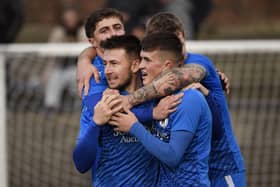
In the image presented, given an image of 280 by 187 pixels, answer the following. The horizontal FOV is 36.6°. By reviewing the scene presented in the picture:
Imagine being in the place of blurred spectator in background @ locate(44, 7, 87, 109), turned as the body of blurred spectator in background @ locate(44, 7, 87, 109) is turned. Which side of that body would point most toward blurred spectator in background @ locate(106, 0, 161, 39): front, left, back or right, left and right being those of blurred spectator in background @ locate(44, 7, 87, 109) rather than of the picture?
left

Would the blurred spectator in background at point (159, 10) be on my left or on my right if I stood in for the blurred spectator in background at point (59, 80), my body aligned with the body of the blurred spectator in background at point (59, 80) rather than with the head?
on my left

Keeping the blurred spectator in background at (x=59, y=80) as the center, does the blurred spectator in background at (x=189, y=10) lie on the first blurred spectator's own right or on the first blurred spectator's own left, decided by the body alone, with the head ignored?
on the first blurred spectator's own left

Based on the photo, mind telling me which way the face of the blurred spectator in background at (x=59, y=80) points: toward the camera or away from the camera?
toward the camera

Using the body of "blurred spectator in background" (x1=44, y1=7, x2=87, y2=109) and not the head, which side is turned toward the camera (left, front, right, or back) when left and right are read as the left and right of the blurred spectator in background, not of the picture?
front

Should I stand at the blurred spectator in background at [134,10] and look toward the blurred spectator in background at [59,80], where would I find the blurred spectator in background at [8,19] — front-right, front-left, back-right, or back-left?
front-right
